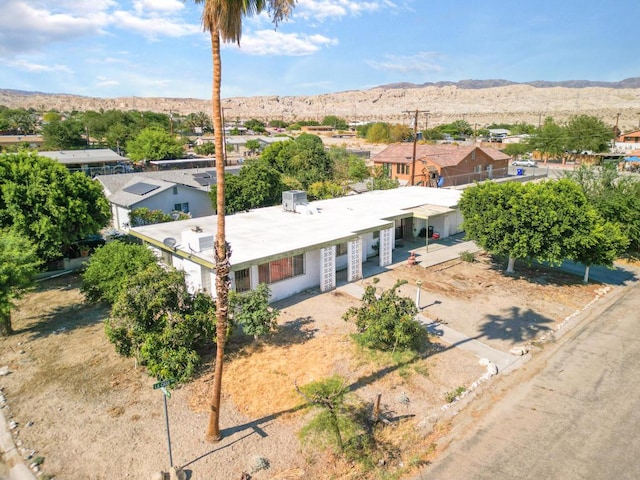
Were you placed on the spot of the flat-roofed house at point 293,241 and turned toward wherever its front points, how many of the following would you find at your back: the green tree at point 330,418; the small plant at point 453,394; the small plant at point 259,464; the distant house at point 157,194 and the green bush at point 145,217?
2

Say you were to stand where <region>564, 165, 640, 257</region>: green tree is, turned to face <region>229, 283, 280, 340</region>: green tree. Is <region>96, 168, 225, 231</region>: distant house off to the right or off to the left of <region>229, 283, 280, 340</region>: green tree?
right

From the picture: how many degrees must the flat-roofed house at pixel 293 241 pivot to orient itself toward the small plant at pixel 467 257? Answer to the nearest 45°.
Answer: approximately 45° to its left

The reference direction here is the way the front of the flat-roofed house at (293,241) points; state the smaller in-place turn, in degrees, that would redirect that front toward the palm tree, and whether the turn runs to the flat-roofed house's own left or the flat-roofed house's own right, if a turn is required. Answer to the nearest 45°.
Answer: approximately 45° to the flat-roofed house's own right

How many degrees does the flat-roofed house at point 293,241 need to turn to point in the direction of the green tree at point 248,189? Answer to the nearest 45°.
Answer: approximately 135° to its left

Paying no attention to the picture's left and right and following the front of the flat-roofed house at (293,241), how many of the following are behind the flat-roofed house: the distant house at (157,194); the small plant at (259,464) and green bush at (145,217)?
2

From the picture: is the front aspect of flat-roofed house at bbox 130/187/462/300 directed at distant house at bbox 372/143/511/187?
no

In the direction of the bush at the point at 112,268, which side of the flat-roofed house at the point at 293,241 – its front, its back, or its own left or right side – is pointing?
right

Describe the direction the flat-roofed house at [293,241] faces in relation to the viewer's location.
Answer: facing the viewer and to the right of the viewer

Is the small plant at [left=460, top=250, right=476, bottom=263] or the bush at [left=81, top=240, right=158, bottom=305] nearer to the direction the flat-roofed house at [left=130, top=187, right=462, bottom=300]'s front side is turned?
the small plant

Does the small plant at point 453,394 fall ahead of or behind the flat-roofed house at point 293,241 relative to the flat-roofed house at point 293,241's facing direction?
ahead

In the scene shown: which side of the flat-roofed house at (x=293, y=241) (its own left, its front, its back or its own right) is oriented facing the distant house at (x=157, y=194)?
back

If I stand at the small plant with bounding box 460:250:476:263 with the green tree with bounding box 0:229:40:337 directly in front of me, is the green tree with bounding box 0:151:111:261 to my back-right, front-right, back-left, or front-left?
front-right

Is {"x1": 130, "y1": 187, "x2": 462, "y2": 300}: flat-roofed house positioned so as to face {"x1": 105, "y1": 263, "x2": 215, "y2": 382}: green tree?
no

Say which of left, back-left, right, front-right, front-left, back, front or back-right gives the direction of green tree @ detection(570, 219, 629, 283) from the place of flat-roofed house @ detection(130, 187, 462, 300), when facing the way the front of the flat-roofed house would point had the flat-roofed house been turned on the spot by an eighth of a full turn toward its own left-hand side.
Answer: front

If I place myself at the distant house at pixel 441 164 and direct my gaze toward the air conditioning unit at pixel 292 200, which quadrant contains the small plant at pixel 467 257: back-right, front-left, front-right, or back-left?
front-left

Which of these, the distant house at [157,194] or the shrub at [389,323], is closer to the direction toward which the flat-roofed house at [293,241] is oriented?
the shrub

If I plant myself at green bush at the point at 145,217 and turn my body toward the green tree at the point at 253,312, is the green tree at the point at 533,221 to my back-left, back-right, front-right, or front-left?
front-left

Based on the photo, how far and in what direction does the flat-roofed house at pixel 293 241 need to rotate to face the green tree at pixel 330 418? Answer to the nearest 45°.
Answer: approximately 45° to its right

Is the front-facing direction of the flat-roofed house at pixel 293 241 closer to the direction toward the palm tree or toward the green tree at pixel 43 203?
the palm tree

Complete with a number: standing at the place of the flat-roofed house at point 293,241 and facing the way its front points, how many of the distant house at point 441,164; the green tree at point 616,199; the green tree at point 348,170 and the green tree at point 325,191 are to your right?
0

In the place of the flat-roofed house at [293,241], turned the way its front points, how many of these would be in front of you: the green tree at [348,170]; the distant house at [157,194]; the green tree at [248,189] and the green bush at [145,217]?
0
